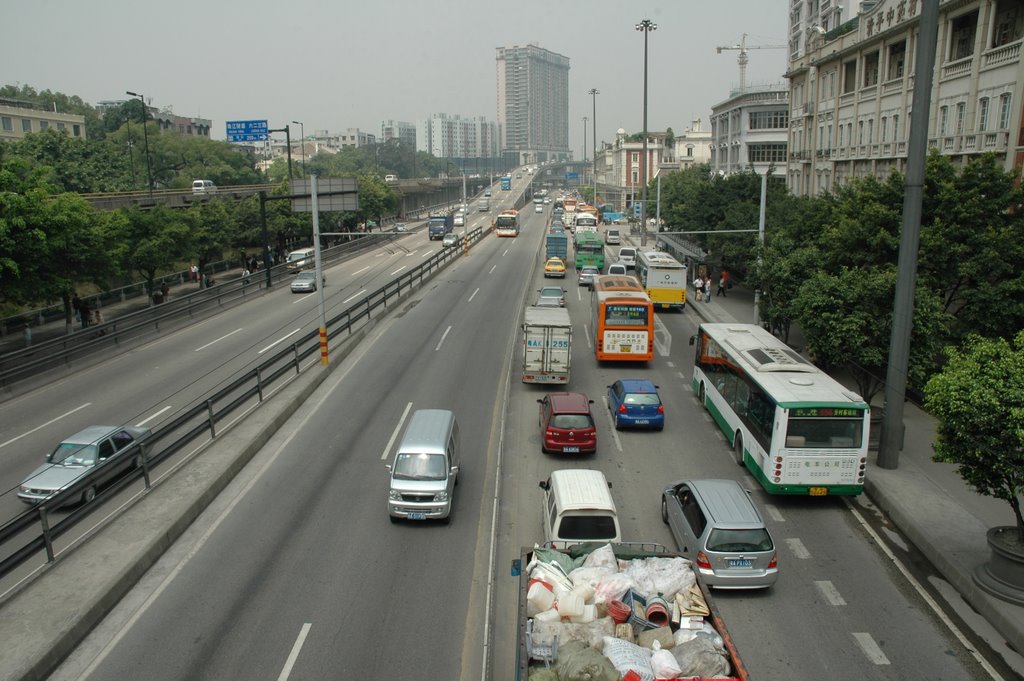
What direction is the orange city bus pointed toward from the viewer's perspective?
away from the camera

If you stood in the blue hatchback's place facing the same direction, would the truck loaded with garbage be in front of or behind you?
behind

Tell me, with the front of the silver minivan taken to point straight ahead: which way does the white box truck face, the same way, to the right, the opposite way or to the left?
the opposite way

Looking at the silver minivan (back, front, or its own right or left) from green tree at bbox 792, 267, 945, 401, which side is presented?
left

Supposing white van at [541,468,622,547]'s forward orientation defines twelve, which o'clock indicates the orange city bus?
The orange city bus is roughly at 12 o'clock from the white van.

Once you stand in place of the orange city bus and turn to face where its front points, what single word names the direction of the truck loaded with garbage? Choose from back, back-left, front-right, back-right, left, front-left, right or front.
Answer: back

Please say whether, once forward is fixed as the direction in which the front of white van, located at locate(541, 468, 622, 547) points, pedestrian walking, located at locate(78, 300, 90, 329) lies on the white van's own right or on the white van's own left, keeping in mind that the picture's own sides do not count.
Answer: on the white van's own left

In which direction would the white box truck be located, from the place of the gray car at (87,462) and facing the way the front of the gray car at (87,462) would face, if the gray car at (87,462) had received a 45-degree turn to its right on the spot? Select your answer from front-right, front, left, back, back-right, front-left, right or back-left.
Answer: back

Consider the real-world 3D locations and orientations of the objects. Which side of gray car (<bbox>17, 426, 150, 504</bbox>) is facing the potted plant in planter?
left

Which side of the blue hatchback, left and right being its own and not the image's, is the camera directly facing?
back

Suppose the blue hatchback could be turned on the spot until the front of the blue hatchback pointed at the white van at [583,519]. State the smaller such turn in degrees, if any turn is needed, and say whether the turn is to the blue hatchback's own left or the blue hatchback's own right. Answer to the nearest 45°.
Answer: approximately 180°

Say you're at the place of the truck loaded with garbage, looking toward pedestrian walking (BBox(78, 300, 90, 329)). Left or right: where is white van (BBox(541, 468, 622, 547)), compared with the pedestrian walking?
right

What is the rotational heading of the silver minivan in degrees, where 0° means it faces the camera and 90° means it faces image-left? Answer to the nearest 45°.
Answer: approximately 0°

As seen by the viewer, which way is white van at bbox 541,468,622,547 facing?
away from the camera
